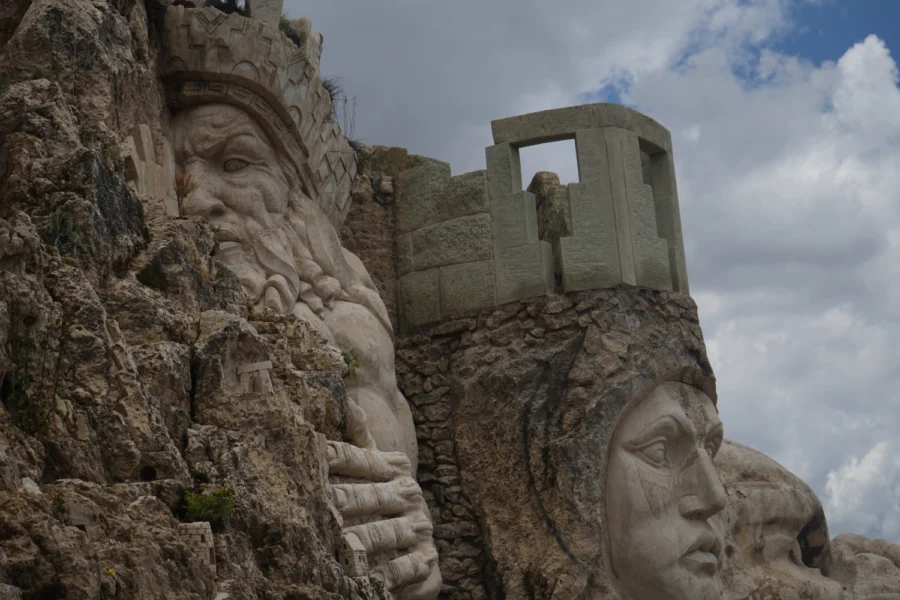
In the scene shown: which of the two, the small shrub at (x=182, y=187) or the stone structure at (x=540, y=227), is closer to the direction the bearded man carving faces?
the small shrub

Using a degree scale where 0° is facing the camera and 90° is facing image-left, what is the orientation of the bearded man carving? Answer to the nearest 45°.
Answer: approximately 45°

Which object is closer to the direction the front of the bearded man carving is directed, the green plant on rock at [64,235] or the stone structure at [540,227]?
the green plant on rock

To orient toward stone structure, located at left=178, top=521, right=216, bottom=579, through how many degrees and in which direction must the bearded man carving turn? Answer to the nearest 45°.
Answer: approximately 45° to its left
